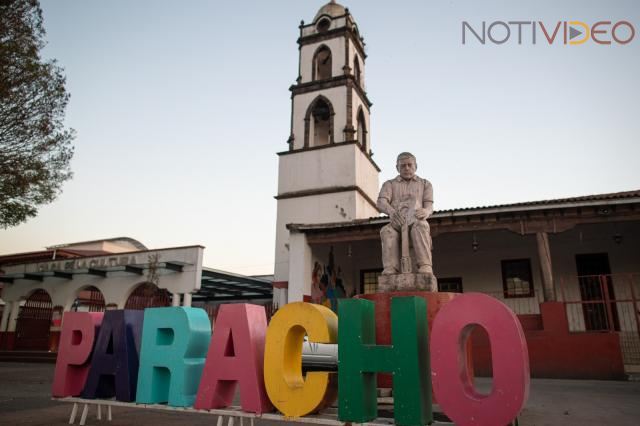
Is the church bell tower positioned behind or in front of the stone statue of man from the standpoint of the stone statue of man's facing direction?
behind

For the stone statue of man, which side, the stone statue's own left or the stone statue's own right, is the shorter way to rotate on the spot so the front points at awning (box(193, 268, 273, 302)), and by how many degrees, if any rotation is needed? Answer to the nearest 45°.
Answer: approximately 135° to the stone statue's own right

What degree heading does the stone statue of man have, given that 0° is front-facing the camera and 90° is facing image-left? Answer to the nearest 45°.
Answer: approximately 0°

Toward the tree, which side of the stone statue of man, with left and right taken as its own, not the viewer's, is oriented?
right

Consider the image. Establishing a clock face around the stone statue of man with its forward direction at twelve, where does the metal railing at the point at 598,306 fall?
The metal railing is roughly at 7 o'clock from the stone statue of man.
